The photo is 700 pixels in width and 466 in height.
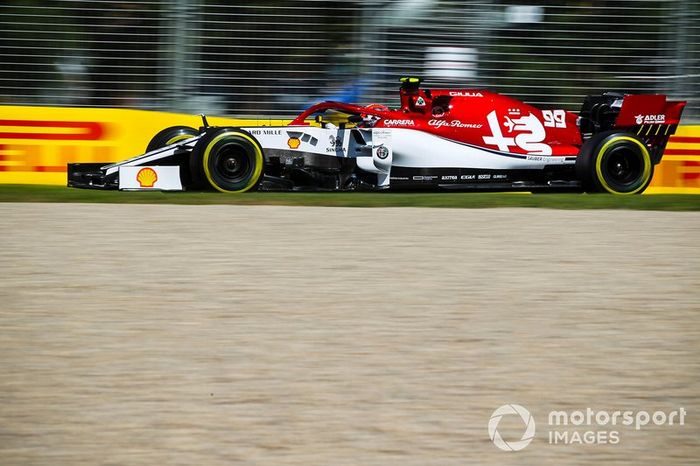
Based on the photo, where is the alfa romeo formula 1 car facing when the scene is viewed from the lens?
facing to the left of the viewer
